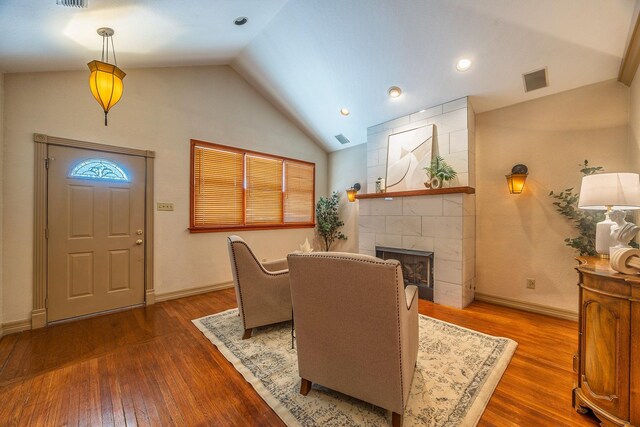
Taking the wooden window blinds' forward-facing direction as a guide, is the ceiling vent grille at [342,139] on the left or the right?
on its left

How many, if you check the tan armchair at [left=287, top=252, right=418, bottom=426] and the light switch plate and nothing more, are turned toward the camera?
1

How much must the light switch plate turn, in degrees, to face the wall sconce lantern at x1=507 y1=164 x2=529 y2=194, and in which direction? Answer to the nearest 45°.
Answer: approximately 45° to its left

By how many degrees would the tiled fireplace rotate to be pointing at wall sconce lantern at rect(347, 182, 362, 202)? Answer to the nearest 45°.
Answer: approximately 90° to its right

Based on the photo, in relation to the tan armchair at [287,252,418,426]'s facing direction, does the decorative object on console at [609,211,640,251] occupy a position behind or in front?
in front

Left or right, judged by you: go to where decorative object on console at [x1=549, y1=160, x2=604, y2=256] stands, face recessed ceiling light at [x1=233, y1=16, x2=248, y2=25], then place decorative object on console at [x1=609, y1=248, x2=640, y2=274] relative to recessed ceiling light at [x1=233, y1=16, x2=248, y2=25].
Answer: left

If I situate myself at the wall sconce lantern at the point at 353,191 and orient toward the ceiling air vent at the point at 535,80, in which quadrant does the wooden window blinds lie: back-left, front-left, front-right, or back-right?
back-right

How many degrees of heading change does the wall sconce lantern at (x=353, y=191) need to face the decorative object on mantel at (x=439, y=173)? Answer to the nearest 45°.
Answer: approximately 90° to its left

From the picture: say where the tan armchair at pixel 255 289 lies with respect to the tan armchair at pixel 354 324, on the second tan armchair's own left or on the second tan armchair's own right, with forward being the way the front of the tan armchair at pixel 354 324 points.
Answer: on the second tan armchair's own left

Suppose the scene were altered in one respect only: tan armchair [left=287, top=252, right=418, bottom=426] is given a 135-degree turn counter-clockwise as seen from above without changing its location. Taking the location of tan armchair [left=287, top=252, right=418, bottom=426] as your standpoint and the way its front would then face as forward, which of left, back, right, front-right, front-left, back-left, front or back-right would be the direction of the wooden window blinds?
front-right

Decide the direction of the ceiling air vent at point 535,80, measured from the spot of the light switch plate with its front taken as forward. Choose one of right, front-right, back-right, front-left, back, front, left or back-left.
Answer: front-left

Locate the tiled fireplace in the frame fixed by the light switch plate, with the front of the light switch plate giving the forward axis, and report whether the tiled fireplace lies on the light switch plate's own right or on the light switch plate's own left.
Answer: on the light switch plate's own left
